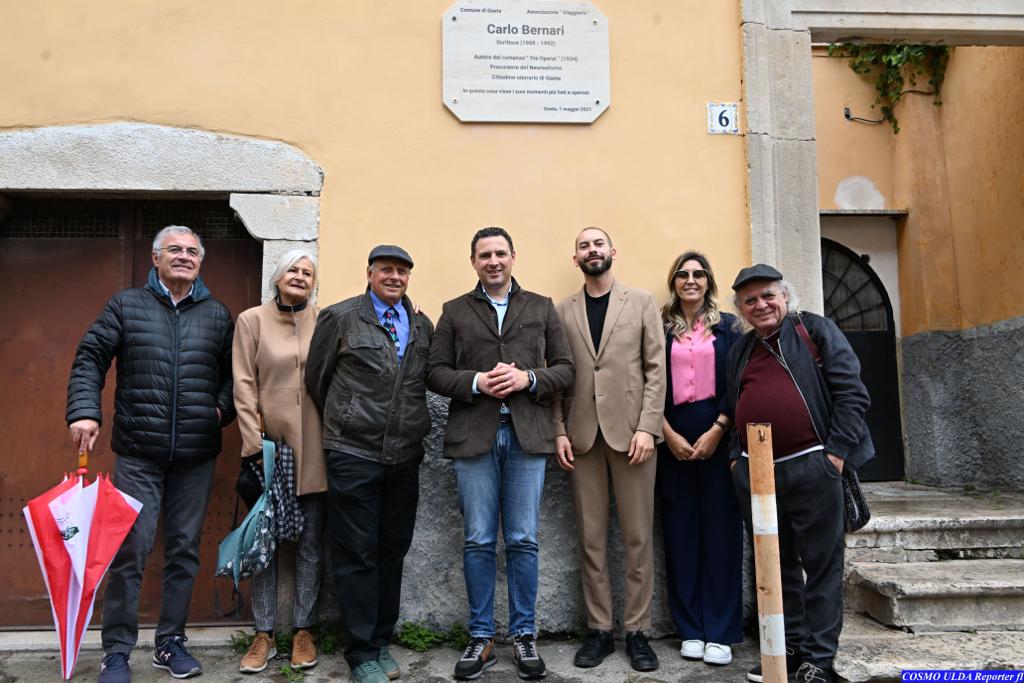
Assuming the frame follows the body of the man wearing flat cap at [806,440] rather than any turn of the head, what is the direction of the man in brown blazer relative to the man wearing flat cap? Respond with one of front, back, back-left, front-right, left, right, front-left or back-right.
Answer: front-right

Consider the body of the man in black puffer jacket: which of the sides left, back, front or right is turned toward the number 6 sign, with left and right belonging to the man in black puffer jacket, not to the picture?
left

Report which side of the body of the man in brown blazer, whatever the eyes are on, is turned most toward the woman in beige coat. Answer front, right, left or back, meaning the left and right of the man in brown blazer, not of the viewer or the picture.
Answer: right

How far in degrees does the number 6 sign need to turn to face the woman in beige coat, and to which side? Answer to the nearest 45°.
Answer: approximately 45° to its right

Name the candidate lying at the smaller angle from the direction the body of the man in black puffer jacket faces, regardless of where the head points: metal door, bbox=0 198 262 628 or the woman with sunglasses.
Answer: the woman with sunglasses

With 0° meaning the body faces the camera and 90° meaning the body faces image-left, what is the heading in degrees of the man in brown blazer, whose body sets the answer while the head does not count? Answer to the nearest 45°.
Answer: approximately 0°

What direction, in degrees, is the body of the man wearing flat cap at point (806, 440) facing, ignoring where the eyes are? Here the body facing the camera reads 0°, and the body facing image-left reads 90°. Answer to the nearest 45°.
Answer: approximately 45°

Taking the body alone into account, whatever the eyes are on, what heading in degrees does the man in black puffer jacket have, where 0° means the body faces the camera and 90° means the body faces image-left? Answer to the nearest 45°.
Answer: approximately 0°

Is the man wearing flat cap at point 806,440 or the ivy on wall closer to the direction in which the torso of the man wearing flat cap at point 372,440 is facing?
the man wearing flat cap
